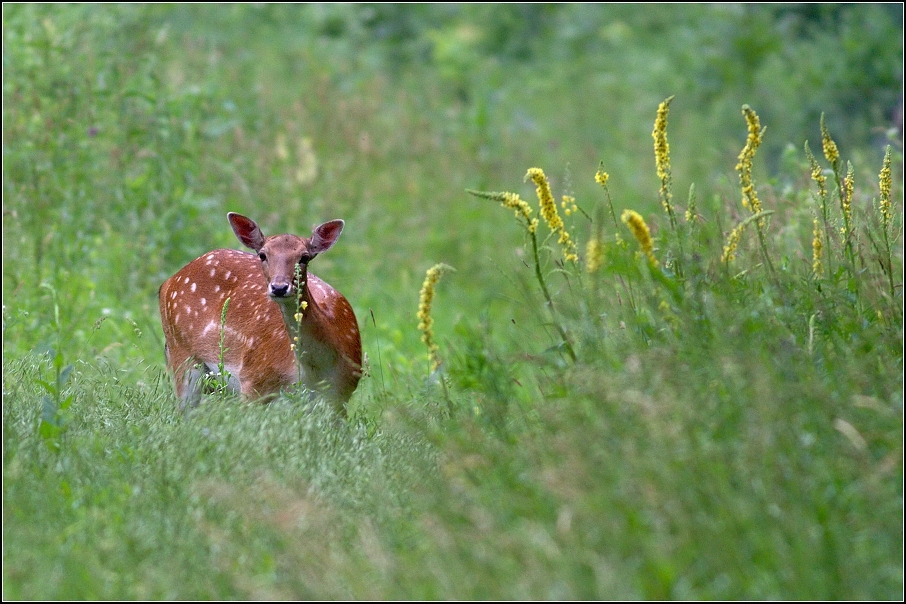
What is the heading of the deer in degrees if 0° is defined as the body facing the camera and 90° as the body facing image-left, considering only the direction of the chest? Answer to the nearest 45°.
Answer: approximately 315°

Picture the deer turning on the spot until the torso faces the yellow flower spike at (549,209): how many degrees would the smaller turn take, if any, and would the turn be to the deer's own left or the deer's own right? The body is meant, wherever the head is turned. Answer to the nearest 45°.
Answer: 0° — it already faces it

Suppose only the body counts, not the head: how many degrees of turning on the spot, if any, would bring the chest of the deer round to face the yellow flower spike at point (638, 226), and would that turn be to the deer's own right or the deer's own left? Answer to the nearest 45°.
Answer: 0° — it already faces it

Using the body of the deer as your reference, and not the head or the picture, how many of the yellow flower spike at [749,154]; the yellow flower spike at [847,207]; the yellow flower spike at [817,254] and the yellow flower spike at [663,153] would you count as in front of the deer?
4

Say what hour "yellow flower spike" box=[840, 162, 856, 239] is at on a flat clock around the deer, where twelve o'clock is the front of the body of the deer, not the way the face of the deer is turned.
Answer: The yellow flower spike is roughly at 10 o'clock from the deer.

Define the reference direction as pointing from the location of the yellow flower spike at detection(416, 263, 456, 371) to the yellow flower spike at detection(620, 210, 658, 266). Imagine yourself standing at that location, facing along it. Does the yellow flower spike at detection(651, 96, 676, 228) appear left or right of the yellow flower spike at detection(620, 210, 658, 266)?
left
